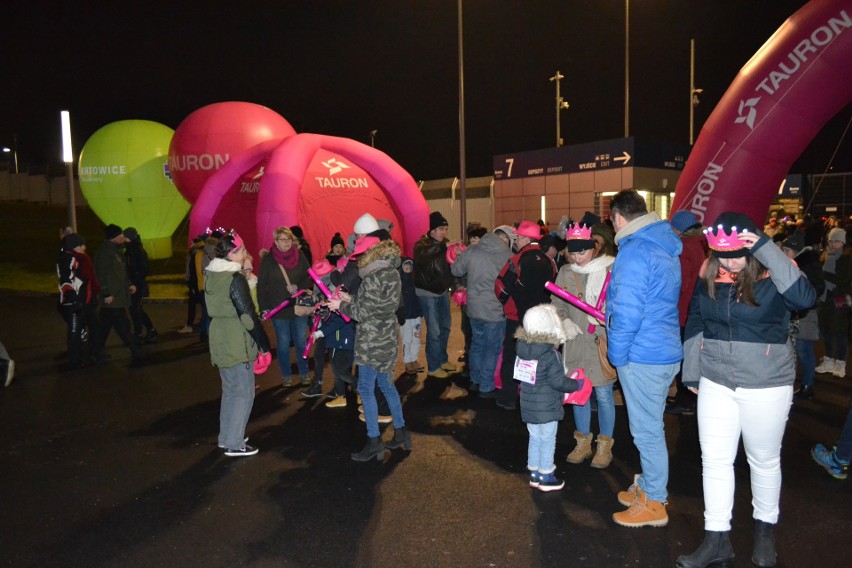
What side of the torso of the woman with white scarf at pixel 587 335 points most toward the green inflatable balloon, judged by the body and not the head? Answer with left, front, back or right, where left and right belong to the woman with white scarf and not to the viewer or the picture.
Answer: right

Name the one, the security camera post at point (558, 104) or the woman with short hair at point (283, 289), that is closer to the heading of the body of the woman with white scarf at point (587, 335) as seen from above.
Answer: the woman with short hair

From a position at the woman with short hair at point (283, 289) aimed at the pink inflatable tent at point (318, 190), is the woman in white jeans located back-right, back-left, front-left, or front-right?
back-right

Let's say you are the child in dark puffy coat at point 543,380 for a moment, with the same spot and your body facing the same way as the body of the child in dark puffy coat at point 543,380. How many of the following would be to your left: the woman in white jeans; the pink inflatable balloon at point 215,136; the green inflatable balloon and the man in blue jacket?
2

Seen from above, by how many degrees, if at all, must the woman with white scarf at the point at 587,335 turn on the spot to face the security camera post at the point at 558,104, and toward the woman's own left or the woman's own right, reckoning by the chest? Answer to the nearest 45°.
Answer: approximately 135° to the woman's own right
